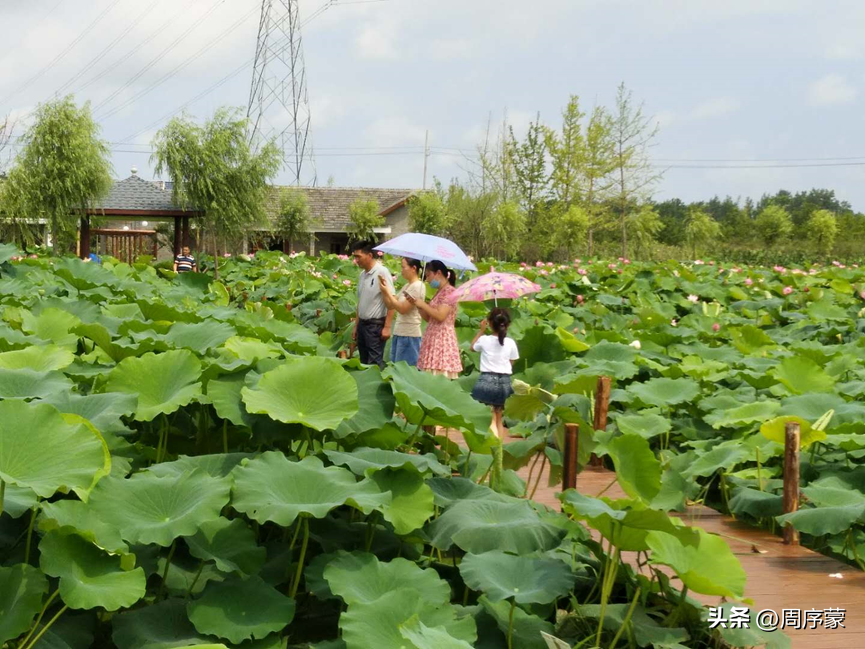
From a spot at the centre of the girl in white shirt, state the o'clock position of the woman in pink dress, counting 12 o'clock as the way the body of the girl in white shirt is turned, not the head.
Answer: The woman in pink dress is roughly at 11 o'clock from the girl in white shirt.

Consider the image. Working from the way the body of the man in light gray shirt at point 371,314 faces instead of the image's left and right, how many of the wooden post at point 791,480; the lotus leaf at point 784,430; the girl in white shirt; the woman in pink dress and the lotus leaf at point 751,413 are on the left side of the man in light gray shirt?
5

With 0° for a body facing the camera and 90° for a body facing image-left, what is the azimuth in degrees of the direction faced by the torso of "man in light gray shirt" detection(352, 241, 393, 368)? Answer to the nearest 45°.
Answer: approximately 45°

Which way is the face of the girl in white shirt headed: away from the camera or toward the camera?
away from the camera

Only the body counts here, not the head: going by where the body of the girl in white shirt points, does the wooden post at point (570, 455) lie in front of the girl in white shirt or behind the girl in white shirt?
behind

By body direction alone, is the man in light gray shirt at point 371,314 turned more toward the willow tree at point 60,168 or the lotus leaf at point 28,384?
the lotus leaf

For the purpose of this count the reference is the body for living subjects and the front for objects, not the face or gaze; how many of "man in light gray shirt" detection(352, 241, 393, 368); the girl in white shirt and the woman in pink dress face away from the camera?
1

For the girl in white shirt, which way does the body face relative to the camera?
away from the camera

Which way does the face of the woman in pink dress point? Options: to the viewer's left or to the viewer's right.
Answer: to the viewer's left

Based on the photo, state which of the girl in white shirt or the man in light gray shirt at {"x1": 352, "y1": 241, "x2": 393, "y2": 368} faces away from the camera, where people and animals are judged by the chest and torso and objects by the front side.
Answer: the girl in white shirt
